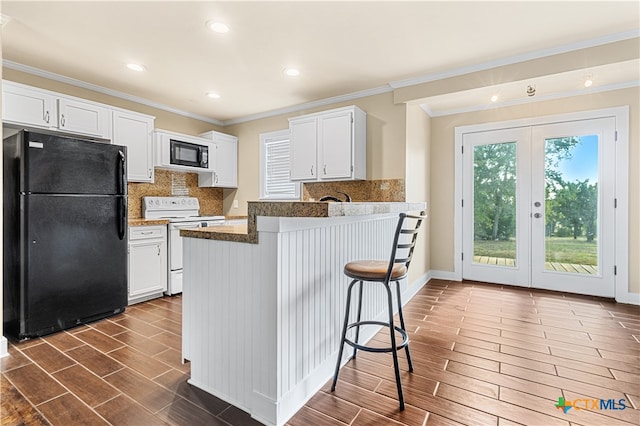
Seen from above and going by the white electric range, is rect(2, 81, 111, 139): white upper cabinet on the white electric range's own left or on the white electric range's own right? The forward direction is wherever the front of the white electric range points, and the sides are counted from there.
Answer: on the white electric range's own right

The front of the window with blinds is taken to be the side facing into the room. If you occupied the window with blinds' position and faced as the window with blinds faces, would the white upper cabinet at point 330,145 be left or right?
on its left

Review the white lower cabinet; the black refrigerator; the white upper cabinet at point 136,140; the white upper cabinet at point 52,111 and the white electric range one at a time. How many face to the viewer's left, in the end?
0

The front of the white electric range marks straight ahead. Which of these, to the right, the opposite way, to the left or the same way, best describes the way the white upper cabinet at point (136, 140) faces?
the same way

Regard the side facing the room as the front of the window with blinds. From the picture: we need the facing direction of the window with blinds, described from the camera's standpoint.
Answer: facing the viewer and to the left of the viewer

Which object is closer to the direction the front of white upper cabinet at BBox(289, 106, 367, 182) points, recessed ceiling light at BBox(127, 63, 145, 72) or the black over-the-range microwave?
the recessed ceiling light

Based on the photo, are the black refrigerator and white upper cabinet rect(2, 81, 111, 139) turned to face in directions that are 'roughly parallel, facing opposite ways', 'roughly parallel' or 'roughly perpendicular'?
roughly parallel

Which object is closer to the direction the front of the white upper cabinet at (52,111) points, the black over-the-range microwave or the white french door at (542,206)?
the white french door

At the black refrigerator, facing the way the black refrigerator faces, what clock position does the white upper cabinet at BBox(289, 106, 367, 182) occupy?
The white upper cabinet is roughly at 11 o'clock from the black refrigerator.

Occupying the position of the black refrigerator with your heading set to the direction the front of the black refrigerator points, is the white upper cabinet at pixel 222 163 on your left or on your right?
on your left

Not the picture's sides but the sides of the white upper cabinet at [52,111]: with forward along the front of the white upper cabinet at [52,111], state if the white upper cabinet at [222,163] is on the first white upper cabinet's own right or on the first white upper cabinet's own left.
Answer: on the first white upper cabinet's own left

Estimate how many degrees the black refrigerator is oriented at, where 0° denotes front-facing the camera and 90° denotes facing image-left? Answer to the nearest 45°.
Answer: approximately 315°

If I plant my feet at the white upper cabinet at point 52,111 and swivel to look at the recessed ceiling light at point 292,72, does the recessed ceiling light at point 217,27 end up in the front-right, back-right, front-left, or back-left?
front-right
